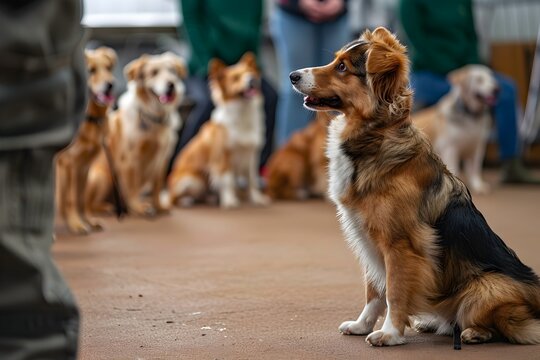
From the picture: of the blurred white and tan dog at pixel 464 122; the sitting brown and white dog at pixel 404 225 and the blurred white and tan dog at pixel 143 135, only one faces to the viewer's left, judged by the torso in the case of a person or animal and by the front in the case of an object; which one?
the sitting brown and white dog

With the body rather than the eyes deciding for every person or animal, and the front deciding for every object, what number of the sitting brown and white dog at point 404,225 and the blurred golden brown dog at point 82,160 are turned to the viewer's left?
1

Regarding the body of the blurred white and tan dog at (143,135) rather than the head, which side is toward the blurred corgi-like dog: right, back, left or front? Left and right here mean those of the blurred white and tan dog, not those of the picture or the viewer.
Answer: left

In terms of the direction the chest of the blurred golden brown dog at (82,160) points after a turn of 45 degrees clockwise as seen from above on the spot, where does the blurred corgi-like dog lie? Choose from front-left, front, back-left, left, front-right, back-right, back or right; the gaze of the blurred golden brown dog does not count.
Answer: back-left

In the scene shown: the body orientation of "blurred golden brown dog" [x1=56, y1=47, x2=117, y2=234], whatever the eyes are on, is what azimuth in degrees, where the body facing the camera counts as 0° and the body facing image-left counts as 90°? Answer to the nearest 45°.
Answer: approximately 315°

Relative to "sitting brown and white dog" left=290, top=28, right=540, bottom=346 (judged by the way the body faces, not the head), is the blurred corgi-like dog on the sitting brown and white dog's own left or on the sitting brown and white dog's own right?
on the sitting brown and white dog's own right

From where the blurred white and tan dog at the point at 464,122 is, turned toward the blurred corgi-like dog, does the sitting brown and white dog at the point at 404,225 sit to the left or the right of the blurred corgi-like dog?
left

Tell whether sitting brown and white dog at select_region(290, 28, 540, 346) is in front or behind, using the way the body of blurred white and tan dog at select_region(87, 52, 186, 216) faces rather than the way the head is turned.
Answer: in front

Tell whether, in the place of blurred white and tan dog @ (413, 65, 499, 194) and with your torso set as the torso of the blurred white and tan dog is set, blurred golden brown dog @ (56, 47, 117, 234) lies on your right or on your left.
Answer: on your right

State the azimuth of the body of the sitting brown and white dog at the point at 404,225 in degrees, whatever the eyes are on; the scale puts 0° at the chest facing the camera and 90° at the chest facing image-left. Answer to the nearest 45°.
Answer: approximately 90°

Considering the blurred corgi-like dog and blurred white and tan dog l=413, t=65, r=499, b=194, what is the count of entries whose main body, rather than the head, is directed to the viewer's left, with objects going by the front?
0

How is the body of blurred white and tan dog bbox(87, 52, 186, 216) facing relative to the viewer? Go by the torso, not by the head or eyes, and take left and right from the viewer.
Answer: facing the viewer and to the right of the viewer

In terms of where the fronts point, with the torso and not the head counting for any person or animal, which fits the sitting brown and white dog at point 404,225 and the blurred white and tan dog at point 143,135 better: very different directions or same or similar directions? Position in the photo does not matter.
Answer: very different directions
